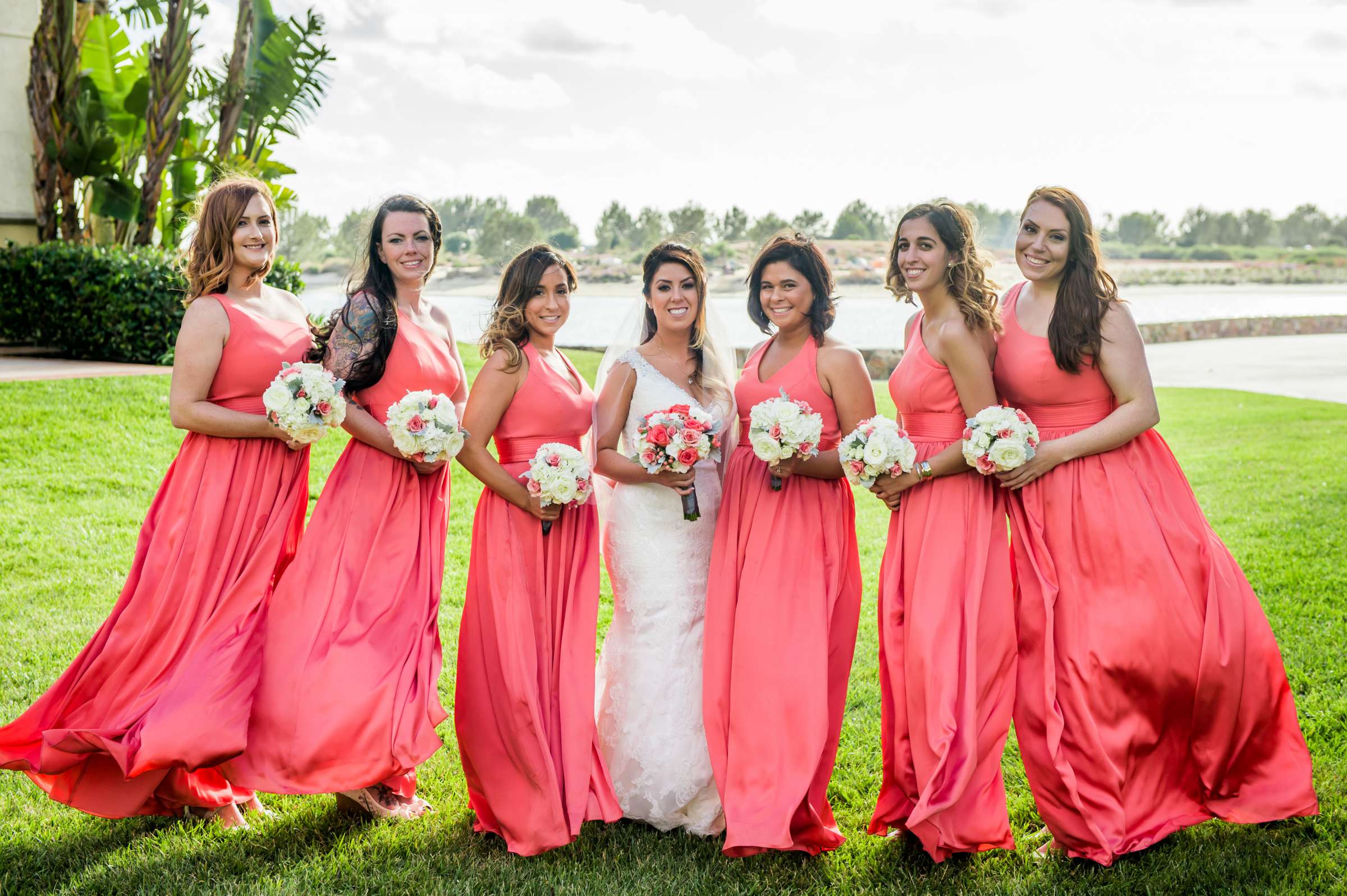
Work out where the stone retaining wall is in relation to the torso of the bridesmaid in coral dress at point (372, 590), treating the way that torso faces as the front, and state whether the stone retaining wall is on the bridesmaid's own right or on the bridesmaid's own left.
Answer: on the bridesmaid's own left

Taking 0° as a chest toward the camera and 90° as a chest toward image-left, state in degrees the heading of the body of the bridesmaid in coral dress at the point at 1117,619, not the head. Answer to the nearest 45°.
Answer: approximately 45°

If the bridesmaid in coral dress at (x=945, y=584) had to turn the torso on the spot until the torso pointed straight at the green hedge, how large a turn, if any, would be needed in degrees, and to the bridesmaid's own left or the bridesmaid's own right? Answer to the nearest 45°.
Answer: approximately 90° to the bridesmaid's own right

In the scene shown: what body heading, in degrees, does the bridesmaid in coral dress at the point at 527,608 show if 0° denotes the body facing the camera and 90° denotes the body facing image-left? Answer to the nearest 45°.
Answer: approximately 315°

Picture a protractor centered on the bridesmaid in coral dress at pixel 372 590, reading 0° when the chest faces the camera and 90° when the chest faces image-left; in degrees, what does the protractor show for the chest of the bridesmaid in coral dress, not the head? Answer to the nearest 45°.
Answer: approximately 315°
